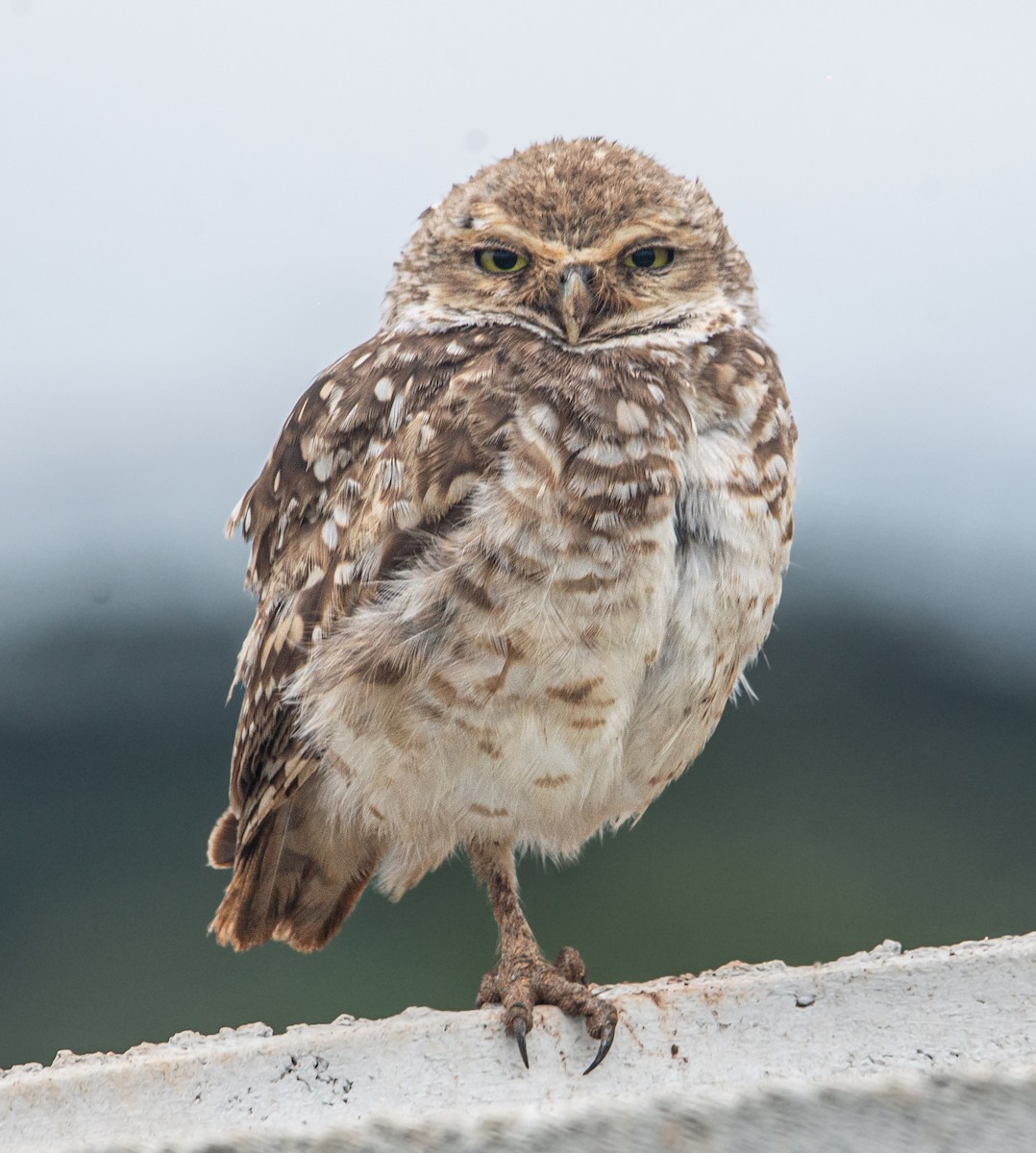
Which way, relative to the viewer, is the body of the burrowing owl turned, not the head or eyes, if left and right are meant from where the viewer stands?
facing the viewer and to the right of the viewer
